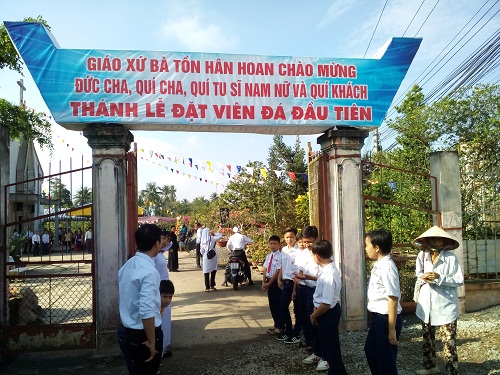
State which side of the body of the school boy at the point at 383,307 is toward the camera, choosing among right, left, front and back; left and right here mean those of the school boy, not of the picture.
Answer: left

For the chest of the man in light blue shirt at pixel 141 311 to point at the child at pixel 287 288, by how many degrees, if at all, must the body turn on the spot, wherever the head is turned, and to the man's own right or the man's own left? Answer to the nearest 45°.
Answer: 0° — they already face them

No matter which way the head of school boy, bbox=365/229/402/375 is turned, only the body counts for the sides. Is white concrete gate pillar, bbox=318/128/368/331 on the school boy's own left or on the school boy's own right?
on the school boy's own right

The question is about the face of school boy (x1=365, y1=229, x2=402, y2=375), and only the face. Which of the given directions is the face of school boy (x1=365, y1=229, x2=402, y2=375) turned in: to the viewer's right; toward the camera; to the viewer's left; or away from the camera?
to the viewer's left

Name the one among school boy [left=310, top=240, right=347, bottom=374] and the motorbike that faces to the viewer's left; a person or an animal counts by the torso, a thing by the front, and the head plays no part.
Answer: the school boy

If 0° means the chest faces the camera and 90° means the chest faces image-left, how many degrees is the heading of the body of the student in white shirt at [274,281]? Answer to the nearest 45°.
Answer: approximately 45°

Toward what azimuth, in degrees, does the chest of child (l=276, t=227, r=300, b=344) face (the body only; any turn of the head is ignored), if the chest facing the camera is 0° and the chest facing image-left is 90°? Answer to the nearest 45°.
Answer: approximately 45°
